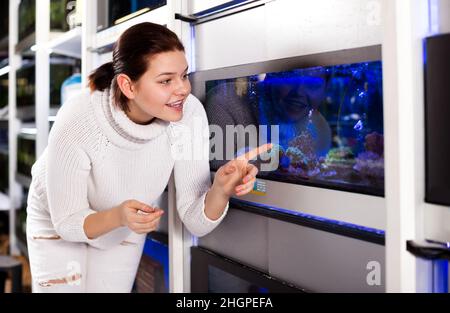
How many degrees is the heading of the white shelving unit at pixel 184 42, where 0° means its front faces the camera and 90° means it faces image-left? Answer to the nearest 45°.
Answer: approximately 45°

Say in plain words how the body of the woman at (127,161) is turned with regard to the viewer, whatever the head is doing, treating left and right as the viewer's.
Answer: facing the viewer and to the right of the viewer

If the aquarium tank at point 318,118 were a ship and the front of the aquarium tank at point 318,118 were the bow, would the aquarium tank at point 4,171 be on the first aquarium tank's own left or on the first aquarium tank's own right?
on the first aquarium tank's own right

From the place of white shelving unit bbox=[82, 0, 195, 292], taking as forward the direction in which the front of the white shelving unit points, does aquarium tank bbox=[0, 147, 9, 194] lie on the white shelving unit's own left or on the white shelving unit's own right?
on the white shelving unit's own right

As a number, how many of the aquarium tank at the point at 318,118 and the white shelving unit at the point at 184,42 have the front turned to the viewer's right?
0

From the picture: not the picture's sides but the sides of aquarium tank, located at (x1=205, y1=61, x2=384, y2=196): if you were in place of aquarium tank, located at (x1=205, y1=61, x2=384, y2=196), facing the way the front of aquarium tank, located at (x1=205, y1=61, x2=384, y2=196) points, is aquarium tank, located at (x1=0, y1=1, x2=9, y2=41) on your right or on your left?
on your right

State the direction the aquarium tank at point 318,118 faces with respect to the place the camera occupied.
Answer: facing the viewer and to the left of the viewer
